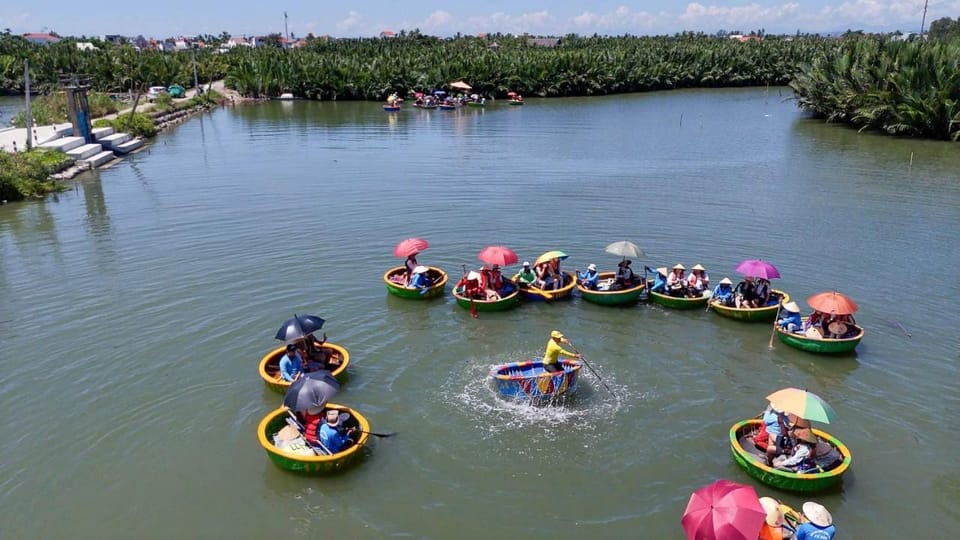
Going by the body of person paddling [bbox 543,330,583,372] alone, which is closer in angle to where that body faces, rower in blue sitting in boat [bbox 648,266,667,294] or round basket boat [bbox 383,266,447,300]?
the rower in blue sitting in boat

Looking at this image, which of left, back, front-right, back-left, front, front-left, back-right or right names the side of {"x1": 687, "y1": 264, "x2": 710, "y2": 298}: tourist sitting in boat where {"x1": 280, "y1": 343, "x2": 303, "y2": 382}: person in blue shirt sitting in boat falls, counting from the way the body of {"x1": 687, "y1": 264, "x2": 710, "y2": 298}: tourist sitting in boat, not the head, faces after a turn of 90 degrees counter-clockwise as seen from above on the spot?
back-right

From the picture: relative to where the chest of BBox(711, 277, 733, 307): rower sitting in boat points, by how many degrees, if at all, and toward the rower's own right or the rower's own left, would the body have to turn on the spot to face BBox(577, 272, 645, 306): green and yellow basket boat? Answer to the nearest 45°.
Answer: approximately 45° to the rower's own right

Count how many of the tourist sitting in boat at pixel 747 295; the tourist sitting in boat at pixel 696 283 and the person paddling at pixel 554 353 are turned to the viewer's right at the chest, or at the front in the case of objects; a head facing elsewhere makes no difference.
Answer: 1

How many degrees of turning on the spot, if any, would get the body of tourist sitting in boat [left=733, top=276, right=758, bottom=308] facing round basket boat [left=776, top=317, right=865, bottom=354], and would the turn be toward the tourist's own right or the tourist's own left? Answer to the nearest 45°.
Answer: approximately 90° to the tourist's own left

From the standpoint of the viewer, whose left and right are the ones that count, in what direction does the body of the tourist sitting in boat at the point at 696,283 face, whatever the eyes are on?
facing the viewer

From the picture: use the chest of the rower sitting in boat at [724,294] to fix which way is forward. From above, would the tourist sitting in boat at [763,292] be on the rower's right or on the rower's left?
on the rower's left

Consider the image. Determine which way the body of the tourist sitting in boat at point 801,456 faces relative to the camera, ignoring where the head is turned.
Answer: to the viewer's left

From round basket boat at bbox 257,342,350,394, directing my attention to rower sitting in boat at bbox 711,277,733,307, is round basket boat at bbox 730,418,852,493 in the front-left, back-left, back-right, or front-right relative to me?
front-right

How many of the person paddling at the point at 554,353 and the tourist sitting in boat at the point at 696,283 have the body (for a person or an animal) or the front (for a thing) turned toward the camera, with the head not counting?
1

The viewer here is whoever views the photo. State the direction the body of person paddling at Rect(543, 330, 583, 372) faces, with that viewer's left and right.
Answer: facing to the right of the viewer
